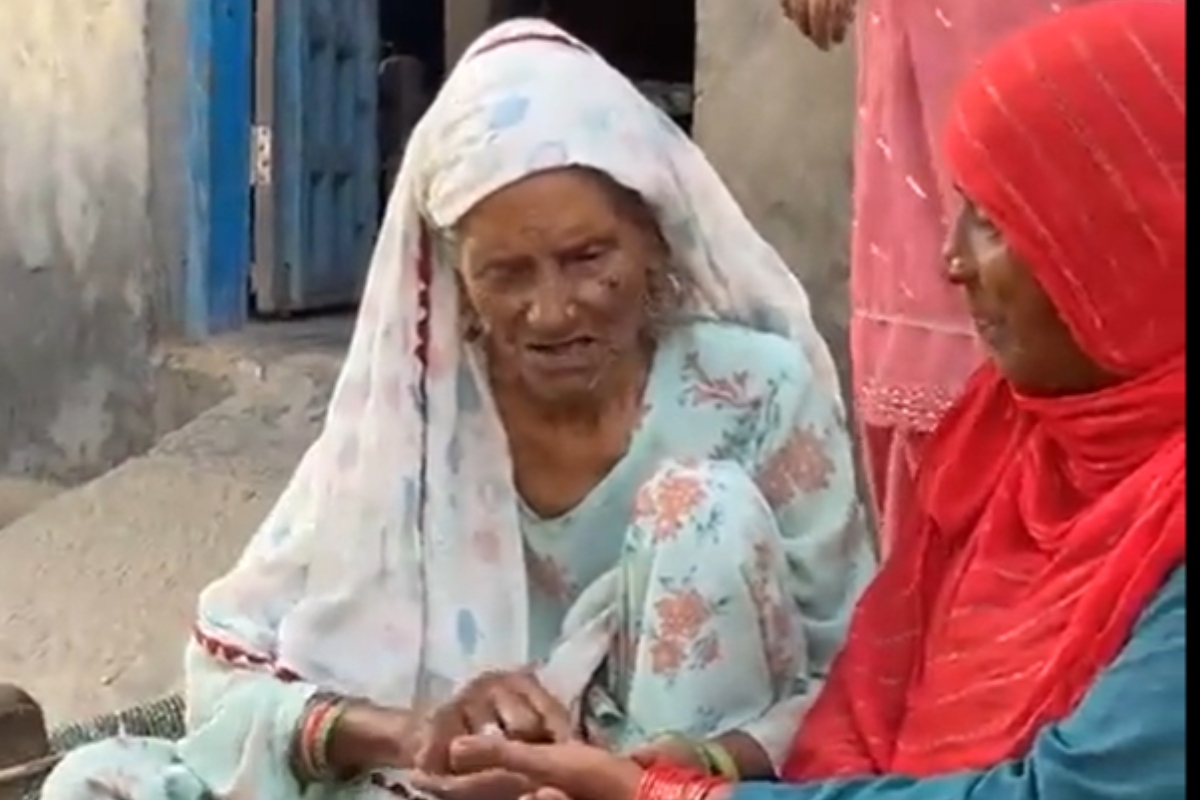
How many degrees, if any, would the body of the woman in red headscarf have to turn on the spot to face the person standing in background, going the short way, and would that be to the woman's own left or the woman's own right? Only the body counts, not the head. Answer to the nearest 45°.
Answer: approximately 90° to the woman's own right

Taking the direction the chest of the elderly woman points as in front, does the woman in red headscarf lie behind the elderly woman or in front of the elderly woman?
in front

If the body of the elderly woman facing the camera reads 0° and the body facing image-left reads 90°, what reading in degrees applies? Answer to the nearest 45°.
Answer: approximately 0°

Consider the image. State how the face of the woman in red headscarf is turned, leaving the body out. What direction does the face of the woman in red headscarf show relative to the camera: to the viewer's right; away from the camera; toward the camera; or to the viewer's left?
to the viewer's left

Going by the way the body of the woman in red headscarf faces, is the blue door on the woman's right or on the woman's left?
on the woman's right

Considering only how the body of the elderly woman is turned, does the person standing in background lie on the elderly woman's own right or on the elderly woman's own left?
on the elderly woman's own left

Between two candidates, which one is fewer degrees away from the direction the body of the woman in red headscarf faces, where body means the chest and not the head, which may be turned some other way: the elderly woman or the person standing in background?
the elderly woman

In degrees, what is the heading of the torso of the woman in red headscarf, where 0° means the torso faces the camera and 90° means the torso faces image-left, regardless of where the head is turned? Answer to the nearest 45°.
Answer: approximately 90°

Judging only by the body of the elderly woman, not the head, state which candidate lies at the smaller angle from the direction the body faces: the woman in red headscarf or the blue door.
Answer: the woman in red headscarf

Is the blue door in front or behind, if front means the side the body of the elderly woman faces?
behind

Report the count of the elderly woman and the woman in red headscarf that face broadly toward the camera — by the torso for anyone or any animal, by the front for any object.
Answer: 1

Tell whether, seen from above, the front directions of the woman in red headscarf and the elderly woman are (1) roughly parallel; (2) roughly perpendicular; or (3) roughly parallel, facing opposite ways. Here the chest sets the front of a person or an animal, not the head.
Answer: roughly perpendicular
